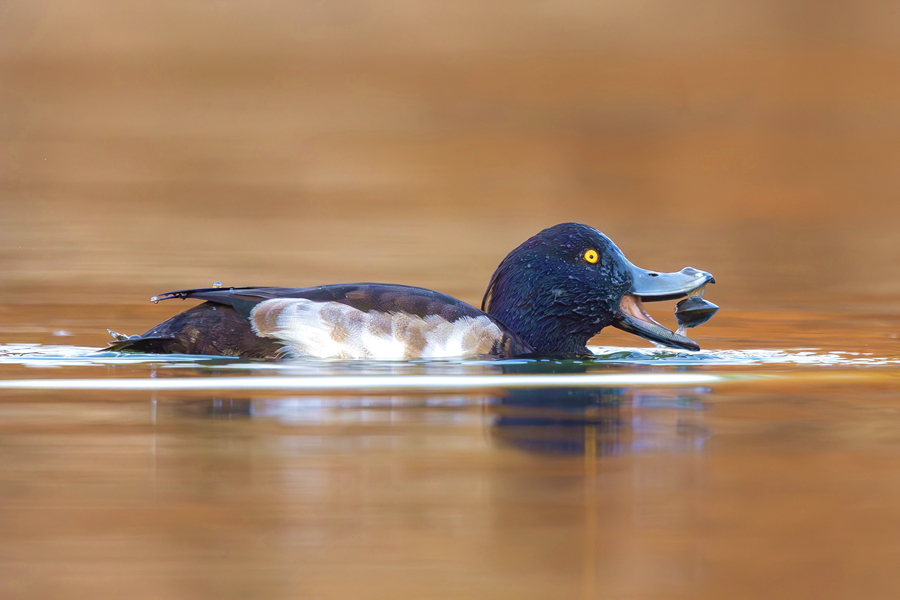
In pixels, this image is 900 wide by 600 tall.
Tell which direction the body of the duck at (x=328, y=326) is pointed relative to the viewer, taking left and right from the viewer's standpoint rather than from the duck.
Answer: facing to the right of the viewer
